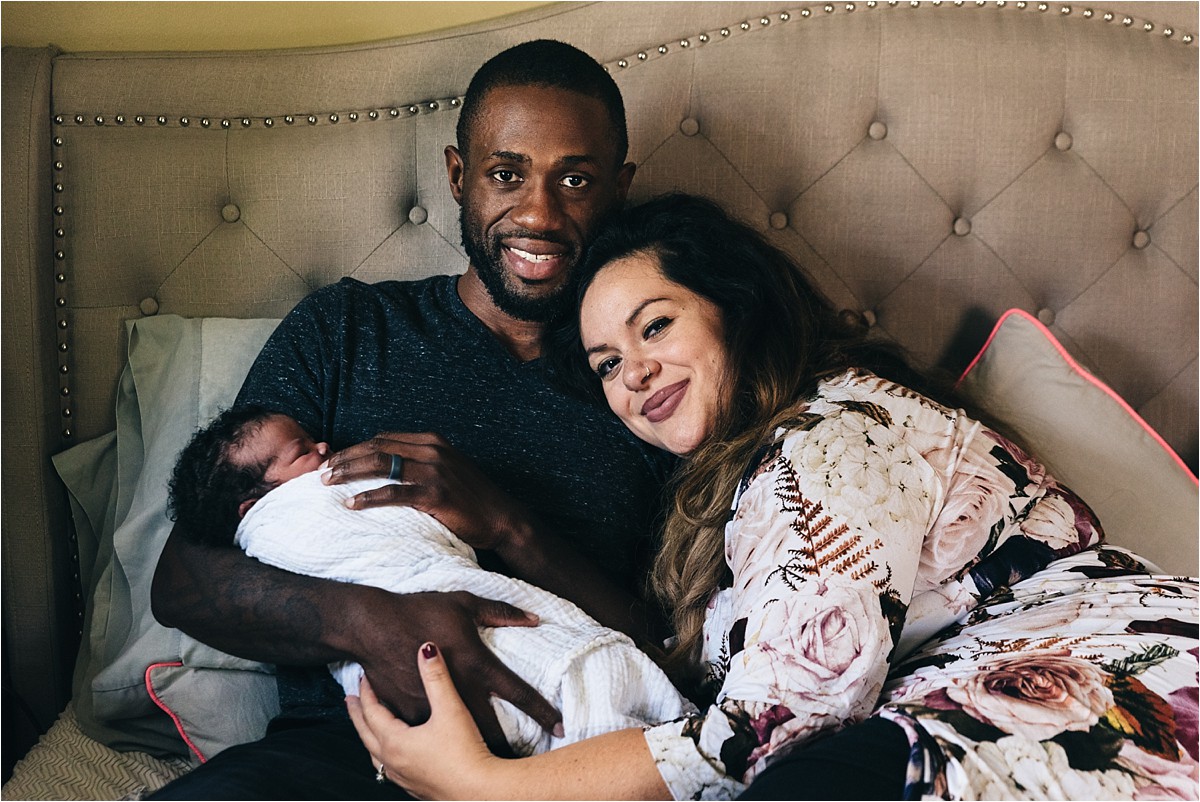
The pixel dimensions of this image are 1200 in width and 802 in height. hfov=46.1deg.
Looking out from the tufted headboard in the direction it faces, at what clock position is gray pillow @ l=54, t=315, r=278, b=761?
The gray pillow is roughly at 2 o'clock from the tufted headboard.

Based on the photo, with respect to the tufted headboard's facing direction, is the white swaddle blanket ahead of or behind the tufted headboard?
ahead

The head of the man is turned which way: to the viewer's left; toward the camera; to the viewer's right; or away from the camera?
toward the camera

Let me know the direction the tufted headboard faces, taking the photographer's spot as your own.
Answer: facing the viewer

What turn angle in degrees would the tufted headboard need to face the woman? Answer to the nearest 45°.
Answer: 0° — it already faces them

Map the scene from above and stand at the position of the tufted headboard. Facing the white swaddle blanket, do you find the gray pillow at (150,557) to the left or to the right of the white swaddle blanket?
right
